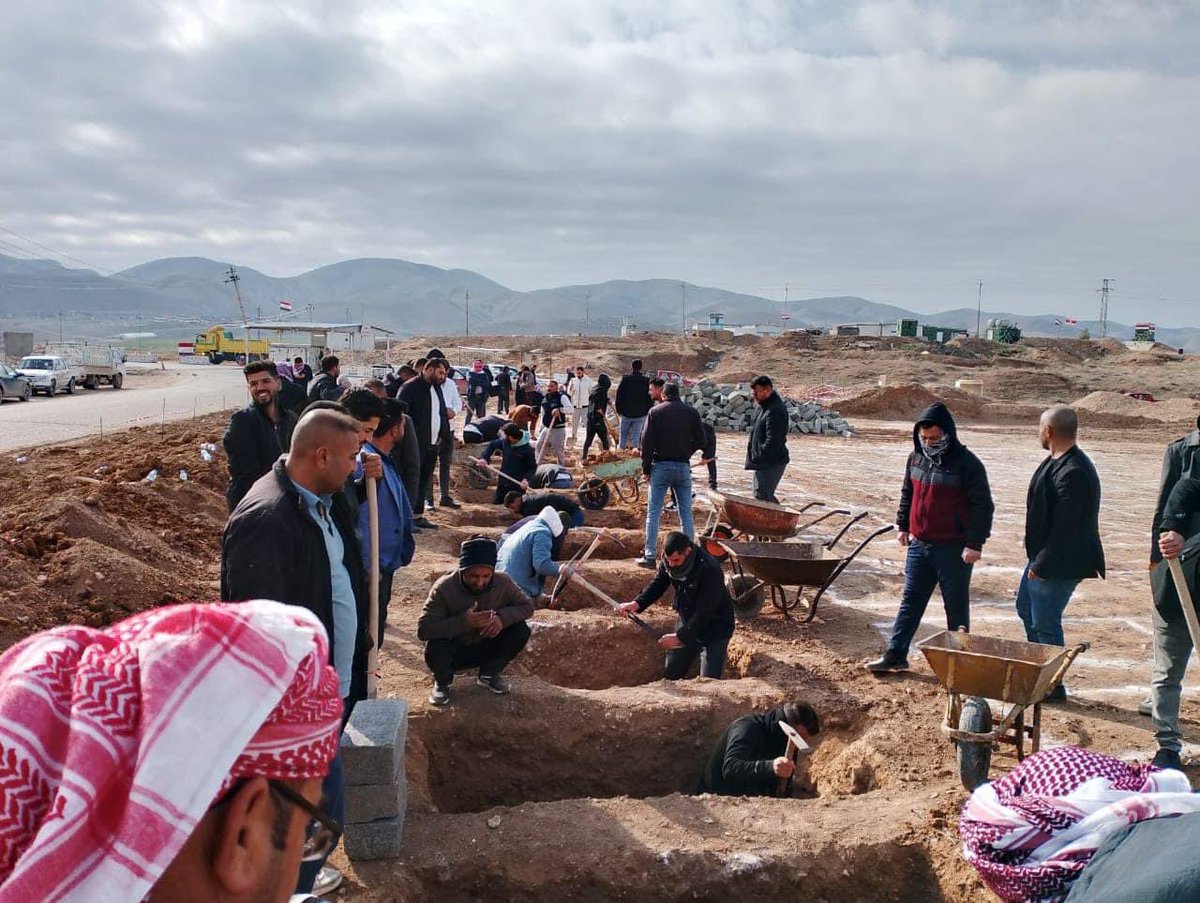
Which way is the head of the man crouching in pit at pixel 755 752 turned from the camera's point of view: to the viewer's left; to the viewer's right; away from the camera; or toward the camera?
to the viewer's right

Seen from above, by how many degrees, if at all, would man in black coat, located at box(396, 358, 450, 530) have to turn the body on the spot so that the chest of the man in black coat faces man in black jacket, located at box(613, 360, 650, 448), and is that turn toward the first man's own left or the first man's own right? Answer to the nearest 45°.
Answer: approximately 90° to the first man's own left

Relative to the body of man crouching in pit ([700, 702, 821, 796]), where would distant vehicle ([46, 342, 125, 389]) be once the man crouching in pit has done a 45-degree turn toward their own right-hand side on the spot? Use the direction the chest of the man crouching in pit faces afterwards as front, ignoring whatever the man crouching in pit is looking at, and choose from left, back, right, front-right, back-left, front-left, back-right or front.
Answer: back

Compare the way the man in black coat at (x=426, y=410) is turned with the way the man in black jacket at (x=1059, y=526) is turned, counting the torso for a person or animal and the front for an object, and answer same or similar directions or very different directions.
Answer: very different directions

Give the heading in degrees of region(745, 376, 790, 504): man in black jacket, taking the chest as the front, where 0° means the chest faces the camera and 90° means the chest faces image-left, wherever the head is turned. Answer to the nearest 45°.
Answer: approximately 90°

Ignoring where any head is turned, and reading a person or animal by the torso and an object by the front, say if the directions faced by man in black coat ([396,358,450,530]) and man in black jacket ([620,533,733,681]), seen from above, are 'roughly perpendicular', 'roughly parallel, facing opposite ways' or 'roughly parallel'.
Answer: roughly perpendicular

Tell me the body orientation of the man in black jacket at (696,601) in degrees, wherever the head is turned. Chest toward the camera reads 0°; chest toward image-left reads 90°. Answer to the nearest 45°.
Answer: approximately 45°

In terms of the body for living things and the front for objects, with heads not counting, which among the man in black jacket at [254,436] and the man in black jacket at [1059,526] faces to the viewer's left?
the man in black jacket at [1059,526]

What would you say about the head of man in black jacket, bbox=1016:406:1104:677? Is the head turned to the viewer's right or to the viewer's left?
to the viewer's left

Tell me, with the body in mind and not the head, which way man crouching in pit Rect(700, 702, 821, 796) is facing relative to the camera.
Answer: to the viewer's right

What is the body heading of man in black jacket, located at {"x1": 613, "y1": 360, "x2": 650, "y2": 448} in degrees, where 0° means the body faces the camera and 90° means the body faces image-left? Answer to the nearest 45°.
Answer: approximately 180°
